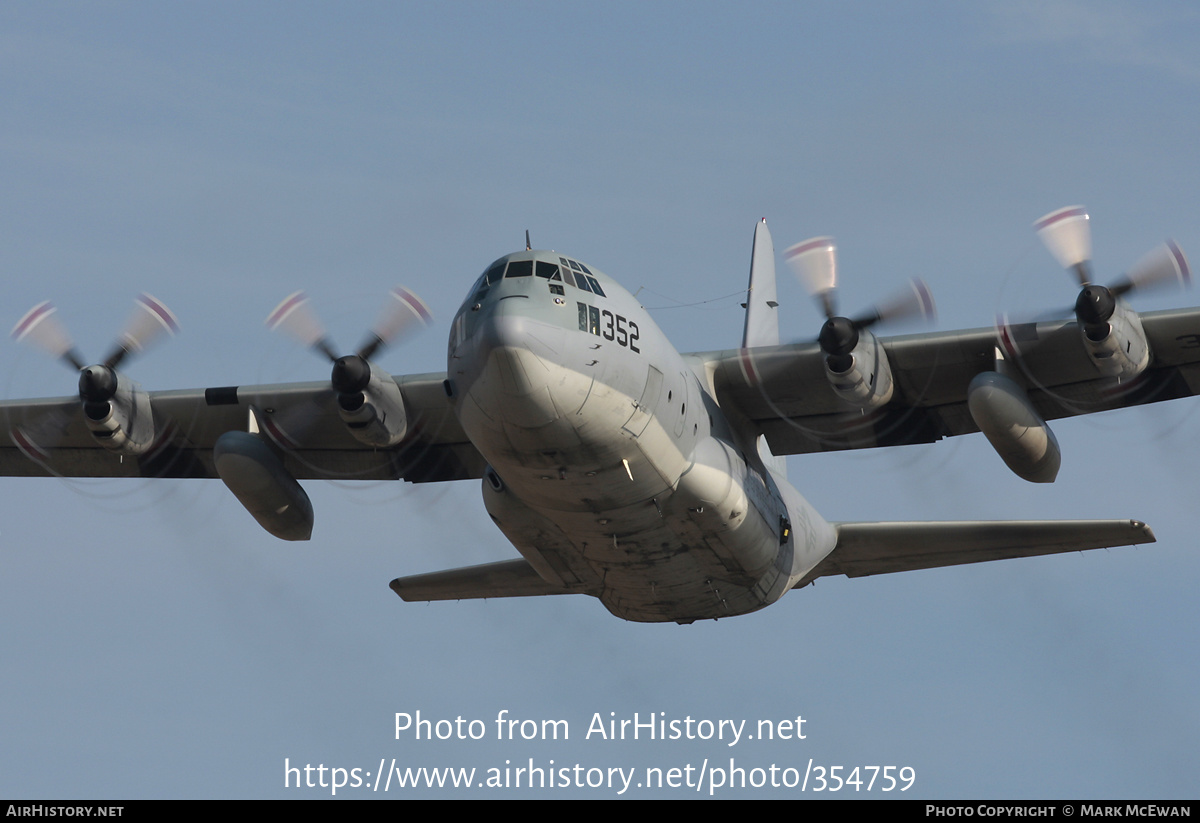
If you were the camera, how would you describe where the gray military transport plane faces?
facing the viewer
